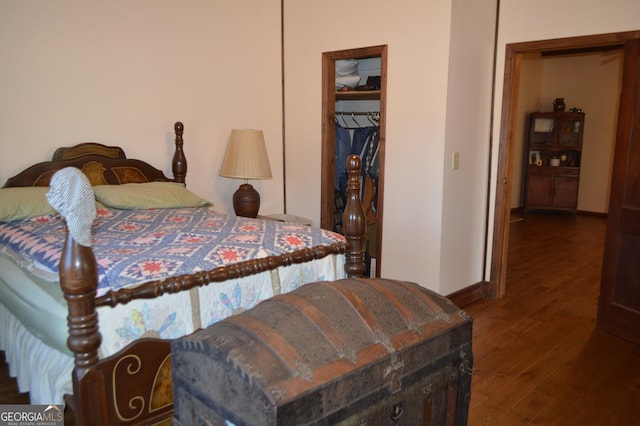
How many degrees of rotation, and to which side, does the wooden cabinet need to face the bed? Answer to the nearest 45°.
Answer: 0° — it already faces it

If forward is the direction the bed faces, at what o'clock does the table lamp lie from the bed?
The table lamp is roughly at 8 o'clock from the bed.

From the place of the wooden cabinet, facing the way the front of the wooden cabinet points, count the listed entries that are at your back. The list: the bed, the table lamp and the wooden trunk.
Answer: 0

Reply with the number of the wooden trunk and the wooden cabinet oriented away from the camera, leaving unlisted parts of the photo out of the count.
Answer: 0

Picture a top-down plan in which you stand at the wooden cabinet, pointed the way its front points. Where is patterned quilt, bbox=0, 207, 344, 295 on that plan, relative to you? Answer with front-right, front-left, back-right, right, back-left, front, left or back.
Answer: front

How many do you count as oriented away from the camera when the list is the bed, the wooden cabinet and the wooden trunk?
0

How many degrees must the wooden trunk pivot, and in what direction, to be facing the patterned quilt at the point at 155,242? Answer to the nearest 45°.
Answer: approximately 180°

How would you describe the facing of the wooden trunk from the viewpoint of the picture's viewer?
facing the viewer and to the right of the viewer

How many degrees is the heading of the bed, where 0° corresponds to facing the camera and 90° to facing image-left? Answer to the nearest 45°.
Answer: approximately 315°

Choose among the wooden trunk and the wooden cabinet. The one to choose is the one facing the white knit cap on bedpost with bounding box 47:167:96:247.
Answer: the wooden cabinet

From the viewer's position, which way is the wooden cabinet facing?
facing the viewer

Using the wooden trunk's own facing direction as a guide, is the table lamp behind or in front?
behind

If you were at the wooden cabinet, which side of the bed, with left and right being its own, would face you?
left

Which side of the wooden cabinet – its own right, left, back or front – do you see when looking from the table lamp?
front

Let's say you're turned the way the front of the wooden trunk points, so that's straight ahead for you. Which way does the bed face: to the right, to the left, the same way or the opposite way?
the same way
